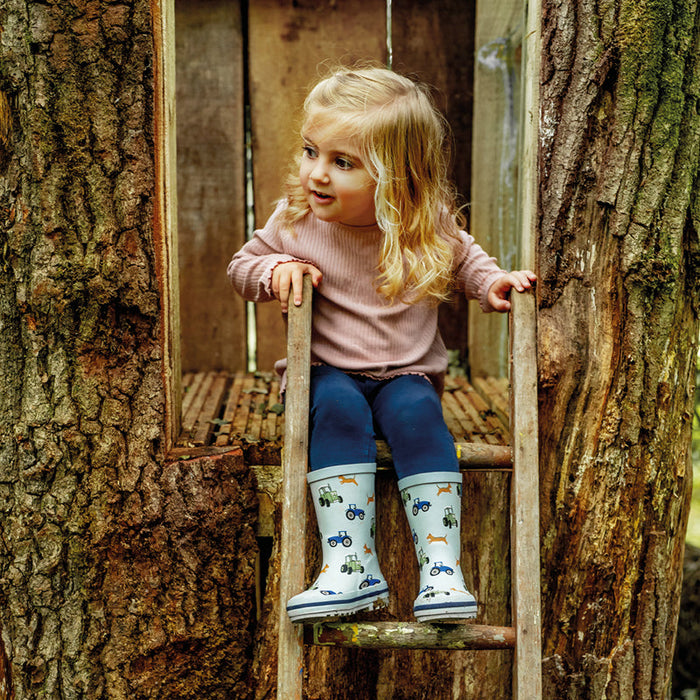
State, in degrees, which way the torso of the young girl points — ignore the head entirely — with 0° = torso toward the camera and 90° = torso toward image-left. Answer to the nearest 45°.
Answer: approximately 0°
